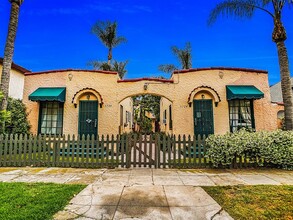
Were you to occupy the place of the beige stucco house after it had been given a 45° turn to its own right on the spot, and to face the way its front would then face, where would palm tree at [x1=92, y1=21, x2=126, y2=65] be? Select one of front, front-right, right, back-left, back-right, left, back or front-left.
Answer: right

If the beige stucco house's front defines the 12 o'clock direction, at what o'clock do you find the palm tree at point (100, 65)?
The palm tree is roughly at 5 o'clock from the beige stucco house.

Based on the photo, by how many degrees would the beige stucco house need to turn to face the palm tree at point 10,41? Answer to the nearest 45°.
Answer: approximately 90° to its right

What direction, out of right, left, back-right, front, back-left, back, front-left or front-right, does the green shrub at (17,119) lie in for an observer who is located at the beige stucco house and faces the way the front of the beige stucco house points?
right

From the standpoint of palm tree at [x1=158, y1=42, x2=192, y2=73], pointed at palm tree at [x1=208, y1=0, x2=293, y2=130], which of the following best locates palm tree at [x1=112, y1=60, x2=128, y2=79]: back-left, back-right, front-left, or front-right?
back-right

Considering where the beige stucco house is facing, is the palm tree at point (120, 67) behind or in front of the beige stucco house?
behind

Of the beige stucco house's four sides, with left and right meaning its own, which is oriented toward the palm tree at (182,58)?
back

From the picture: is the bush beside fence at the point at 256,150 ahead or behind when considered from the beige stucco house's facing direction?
ahead

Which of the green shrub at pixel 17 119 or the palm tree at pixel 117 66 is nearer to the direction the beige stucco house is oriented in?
the green shrub

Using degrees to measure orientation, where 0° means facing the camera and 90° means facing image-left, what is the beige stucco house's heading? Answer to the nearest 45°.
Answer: approximately 0°

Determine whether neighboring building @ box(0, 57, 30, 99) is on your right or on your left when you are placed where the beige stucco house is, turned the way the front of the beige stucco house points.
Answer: on your right
